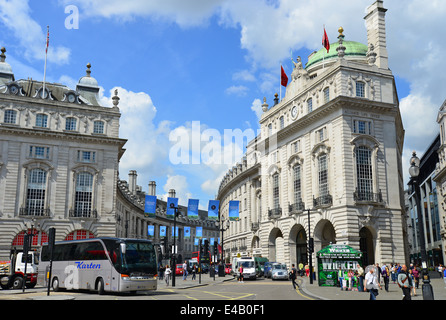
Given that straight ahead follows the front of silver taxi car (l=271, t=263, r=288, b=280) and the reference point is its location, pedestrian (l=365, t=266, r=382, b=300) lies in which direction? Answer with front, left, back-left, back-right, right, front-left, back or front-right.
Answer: front

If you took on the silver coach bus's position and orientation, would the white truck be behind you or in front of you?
behind

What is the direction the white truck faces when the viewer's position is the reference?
facing the viewer and to the right of the viewer

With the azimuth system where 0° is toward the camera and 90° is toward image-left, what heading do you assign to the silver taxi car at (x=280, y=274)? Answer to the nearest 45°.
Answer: approximately 0°

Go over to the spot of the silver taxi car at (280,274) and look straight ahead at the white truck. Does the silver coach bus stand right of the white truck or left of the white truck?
left

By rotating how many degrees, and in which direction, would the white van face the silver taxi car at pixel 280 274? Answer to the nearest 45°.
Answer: approximately 45° to its left

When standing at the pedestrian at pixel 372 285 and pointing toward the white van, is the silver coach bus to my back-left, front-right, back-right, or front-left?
front-left

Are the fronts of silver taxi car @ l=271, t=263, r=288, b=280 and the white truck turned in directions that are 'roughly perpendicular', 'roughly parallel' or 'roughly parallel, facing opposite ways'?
roughly perpendicular

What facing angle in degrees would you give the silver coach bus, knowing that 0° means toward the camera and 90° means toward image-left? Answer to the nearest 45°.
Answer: approximately 315°

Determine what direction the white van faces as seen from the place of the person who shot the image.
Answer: facing the viewer

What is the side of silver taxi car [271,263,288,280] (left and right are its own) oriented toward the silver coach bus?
front

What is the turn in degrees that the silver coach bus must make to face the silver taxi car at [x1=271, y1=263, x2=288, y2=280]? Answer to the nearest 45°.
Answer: approximately 90° to its left

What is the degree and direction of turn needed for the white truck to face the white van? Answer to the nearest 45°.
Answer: approximately 45° to its left

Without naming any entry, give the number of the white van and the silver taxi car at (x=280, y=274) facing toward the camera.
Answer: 2
